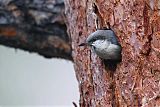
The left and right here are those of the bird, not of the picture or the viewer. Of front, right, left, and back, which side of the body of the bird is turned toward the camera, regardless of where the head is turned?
left
